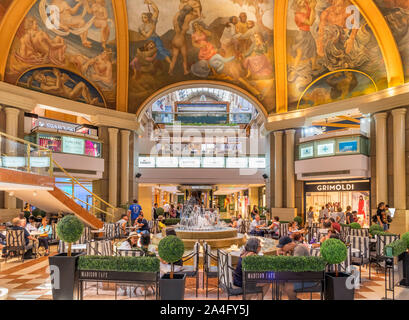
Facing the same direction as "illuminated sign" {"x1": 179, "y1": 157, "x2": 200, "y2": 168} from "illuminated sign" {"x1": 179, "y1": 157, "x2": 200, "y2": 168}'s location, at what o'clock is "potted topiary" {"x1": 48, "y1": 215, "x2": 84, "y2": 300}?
The potted topiary is roughly at 12 o'clock from the illuminated sign.

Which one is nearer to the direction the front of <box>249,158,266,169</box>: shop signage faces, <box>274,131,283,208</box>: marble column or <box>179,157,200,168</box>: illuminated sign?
the marble column

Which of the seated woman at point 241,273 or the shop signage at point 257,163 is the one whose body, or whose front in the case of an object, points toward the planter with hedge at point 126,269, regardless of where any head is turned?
the shop signage

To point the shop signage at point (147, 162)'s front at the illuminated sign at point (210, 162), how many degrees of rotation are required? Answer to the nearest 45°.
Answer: approximately 90° to its left

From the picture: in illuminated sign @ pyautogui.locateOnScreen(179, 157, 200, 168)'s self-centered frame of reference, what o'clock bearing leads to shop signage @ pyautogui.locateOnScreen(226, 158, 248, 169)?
The shop signage is roughly at 9 o'clock from the illuminated sign.
